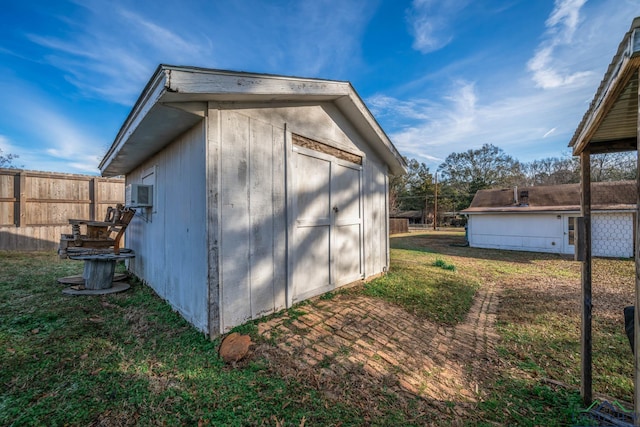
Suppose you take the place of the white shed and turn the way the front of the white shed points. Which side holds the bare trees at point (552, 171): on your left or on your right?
on your left

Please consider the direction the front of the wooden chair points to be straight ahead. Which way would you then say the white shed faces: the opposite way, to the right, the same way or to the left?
to the left

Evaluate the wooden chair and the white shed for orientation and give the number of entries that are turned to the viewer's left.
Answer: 1

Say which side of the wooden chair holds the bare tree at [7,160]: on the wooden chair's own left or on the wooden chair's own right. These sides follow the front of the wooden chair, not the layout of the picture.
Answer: on the wooden chair's own right

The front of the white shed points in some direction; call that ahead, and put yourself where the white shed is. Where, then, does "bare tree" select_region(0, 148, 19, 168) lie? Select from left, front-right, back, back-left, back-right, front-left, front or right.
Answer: back

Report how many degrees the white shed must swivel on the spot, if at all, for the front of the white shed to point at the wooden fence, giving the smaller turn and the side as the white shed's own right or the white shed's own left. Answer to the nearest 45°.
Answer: approximately 180°

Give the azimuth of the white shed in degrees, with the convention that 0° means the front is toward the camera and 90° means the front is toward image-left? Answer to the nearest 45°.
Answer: approximately 315°

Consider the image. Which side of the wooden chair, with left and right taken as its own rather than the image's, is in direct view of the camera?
left
